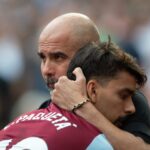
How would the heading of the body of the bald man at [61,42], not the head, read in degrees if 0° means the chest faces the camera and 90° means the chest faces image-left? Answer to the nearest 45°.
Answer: approximately 45°
